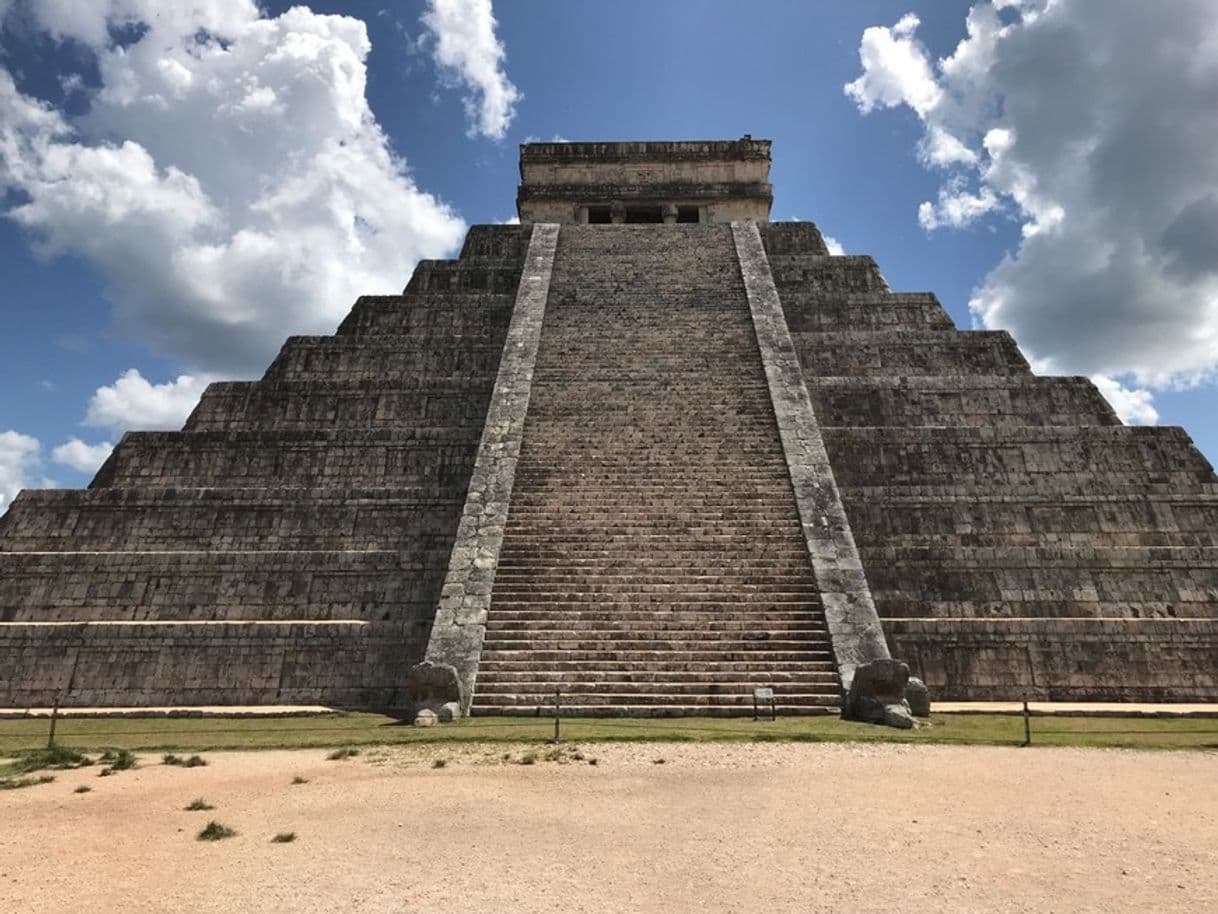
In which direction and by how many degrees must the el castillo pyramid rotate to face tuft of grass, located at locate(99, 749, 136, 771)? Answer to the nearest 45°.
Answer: approximately 45° to its right

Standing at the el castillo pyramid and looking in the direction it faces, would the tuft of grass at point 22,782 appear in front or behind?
in front

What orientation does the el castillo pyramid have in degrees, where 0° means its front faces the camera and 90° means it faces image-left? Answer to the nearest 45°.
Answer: approximately 0°

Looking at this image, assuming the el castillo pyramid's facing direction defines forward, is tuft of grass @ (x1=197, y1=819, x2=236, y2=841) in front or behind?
in front
